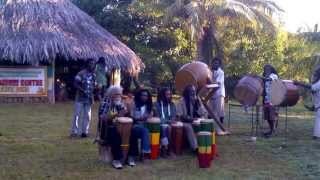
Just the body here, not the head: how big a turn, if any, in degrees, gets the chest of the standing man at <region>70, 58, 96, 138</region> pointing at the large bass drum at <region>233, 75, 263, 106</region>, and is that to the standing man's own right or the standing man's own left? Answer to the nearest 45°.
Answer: approximately 45° to the standing man's own left

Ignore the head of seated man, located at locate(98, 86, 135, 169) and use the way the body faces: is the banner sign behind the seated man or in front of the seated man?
behind
